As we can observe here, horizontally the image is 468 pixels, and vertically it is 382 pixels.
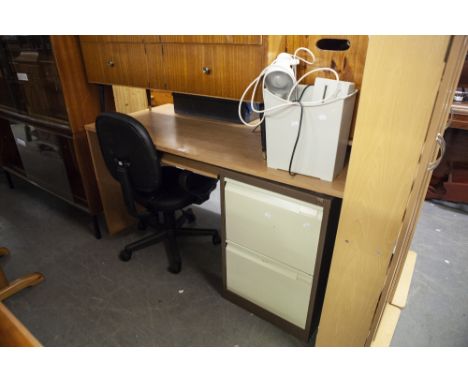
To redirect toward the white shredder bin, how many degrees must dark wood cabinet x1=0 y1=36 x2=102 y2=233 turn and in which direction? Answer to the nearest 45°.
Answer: approximately 90° to its left

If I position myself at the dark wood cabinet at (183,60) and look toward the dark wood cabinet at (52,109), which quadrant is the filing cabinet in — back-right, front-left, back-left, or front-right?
back-left

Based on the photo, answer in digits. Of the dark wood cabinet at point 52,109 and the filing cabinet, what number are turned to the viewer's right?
0

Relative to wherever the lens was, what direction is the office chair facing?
facing away from the viewer and to the right of the viewer

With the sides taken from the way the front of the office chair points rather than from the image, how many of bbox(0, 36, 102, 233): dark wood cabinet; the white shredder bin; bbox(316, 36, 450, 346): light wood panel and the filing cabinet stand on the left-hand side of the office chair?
1

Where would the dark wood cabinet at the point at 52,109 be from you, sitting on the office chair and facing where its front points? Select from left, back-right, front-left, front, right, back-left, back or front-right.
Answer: left

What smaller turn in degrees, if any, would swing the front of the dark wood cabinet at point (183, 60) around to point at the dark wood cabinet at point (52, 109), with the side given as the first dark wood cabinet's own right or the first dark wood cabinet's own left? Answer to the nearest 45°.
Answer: approximately 90° to the first dark wood cabinet's own right
